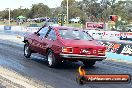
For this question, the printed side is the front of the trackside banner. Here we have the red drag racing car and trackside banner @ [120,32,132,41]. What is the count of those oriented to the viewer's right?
0

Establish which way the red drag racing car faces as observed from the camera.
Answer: facing away from the viewer and to the left of the viewer

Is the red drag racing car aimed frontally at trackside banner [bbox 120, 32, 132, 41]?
no
